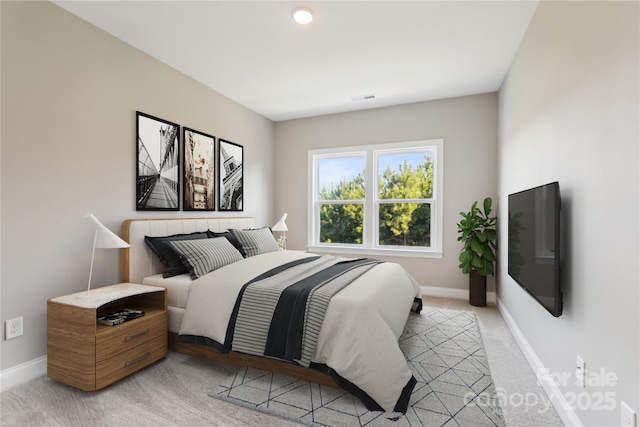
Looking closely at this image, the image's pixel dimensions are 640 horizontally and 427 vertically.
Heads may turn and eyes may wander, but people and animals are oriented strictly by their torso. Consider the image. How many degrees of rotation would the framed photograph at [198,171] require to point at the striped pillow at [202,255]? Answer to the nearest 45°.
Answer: approximately 45° to its right

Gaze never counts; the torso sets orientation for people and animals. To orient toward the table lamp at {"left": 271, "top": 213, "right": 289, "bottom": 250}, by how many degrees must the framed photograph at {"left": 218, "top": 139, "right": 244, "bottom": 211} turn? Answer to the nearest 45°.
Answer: approximately 45° to its left

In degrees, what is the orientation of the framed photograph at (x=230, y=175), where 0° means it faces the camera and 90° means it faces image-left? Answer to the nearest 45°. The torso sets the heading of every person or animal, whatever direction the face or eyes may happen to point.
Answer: approximately 315°

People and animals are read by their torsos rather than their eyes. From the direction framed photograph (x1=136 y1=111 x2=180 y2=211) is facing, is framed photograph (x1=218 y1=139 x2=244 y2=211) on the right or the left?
on its left

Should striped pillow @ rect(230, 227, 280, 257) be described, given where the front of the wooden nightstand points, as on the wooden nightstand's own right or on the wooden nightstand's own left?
on the wooden nightstand's own left

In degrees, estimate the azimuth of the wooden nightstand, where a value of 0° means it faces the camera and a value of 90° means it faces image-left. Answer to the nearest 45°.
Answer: approximately 315°

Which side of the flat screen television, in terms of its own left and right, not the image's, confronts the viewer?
left

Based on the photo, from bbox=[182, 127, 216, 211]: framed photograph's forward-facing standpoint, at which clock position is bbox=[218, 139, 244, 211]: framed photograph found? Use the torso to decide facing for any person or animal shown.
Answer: bbox=[218, 139, 244, 211]: framed photograph is roughly at 9 o'clock from bbox=[182, 127, 216, 211]: framed photograph.

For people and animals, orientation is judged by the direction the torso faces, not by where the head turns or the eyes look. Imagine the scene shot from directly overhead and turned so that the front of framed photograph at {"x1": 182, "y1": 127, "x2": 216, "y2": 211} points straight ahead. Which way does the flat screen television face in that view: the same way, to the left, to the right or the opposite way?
the opposite way

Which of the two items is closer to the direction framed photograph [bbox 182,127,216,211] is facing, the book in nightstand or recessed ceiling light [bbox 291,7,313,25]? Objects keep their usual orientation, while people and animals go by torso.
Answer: the recessed ceiling light
